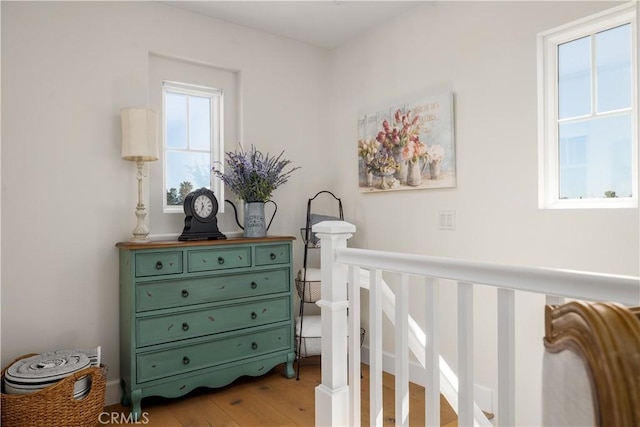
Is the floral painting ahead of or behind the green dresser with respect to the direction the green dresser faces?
ahead

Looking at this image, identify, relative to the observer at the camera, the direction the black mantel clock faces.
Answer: facing the viewer and to the right of the viewer

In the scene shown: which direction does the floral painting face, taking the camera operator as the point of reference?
facing the viewer and to the left of the viewer

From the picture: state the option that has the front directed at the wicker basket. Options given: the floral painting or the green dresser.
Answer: the floral painting

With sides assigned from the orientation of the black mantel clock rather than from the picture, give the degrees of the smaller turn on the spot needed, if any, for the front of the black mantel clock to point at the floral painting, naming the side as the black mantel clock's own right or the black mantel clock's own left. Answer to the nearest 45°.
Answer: approximately 45° to the black mantel clock's own left

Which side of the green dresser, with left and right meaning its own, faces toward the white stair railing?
front

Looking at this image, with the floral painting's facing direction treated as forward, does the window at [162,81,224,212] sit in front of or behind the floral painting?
in front
